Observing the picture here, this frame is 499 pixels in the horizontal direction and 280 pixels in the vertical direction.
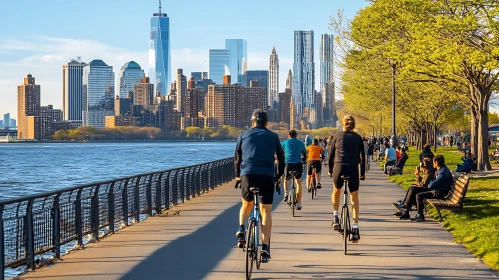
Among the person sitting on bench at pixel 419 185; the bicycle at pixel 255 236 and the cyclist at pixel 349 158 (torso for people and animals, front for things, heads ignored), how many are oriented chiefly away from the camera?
2

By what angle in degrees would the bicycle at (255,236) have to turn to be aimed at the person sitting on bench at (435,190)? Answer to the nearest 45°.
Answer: approximately 45° to its right

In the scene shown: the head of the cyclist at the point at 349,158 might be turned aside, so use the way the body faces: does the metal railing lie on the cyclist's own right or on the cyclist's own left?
on the cyclist's own left

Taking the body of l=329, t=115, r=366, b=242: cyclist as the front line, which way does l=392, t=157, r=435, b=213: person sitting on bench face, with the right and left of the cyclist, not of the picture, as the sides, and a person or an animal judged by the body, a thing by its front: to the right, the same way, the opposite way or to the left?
to the left

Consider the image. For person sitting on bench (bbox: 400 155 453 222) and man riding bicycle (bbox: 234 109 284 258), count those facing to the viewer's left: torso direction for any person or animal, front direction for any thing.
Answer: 1

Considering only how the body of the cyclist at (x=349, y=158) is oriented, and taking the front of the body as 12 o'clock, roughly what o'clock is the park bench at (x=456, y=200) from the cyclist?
The park bench is roughly at 1 o'clock from the cyclist.

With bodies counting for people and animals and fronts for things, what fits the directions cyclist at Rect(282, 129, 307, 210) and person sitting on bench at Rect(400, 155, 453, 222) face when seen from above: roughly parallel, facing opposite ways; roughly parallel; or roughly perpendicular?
roughly perpendicular

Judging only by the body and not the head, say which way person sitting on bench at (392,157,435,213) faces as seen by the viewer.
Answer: to the viewer's left

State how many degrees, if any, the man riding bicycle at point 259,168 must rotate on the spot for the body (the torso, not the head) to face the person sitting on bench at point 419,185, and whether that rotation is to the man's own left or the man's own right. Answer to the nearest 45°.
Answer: approximately 45° to the man's own right

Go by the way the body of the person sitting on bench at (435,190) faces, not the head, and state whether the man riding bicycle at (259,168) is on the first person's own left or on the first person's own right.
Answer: on the first person's own left

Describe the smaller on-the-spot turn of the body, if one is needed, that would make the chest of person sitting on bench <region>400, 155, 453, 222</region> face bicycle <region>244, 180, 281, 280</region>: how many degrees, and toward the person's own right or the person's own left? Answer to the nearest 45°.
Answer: approximately 90° to the person's own left

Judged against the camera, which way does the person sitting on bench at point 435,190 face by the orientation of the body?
to the viewer's left

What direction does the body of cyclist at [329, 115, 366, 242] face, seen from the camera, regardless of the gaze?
away from the camera

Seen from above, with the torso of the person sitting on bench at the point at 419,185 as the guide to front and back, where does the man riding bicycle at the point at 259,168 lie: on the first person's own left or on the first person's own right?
on the first person's own left

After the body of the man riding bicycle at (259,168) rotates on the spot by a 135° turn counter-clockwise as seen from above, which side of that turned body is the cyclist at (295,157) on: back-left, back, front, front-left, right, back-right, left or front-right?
back-right

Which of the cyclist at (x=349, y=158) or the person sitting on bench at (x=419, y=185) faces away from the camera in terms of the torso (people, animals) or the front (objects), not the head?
the cyclist

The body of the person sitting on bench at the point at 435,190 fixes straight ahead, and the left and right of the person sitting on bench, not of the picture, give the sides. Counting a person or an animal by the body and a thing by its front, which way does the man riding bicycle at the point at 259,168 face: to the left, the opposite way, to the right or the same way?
to the right

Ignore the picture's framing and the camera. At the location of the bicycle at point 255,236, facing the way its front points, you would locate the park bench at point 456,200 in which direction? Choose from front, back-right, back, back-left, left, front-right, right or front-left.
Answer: front-right

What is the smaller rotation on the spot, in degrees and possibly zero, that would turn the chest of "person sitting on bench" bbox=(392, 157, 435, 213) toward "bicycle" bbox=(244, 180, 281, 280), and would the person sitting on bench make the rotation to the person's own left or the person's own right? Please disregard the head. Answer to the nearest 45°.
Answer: approximately 90° to the person's own left

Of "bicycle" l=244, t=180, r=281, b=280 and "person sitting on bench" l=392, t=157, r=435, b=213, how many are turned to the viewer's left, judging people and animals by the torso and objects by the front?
1

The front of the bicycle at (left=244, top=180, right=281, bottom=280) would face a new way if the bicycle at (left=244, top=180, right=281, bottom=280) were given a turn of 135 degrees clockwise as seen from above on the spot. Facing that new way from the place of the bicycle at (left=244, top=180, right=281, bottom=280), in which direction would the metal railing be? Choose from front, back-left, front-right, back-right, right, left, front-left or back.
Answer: back
